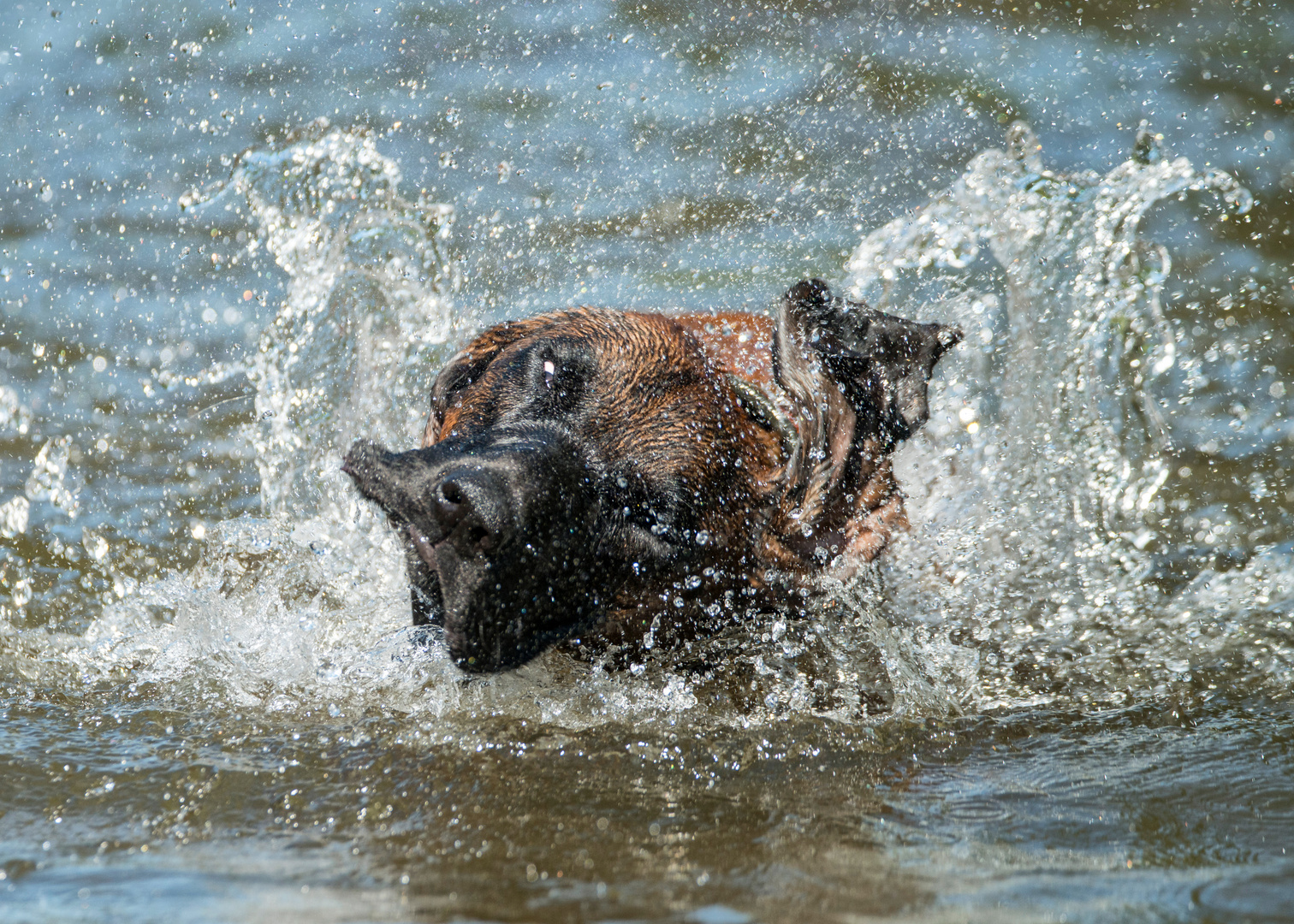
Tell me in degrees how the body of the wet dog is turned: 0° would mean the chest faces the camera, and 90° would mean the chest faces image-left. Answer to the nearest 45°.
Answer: approximately 45°
